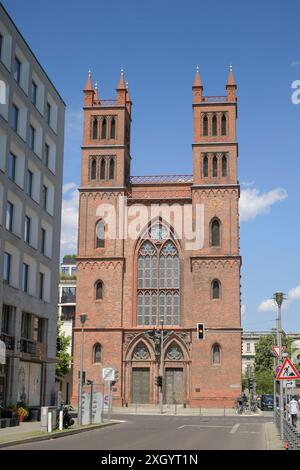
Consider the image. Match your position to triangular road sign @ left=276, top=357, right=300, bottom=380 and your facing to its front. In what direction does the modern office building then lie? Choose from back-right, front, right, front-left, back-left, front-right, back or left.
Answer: back-right

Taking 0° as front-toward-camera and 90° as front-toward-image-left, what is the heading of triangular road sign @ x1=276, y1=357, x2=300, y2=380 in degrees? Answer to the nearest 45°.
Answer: approximately 0°

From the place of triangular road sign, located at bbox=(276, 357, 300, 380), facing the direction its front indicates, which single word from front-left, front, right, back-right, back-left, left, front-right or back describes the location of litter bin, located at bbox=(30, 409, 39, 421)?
back-right

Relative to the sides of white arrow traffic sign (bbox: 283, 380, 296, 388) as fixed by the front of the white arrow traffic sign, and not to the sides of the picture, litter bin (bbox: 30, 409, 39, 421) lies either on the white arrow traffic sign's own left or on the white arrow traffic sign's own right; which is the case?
on the white arrow traffic sign's own right

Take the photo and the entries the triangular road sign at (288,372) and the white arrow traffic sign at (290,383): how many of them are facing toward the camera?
2

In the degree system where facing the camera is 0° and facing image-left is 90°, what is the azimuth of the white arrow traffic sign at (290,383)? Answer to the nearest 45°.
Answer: approximately 0°

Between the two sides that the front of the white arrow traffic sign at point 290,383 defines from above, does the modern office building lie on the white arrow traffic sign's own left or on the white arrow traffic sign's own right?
on the white arrow traffic sign's own right
